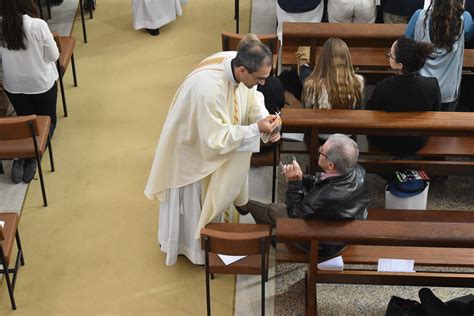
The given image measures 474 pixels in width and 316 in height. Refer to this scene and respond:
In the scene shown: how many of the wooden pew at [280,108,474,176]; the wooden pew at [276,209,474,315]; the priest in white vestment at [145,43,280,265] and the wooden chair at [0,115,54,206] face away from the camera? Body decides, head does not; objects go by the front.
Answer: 3

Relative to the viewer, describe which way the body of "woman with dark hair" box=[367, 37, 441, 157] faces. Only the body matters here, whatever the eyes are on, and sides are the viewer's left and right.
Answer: facing away from the viewer and to the left of the viewer

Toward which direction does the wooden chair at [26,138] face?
away from the camera

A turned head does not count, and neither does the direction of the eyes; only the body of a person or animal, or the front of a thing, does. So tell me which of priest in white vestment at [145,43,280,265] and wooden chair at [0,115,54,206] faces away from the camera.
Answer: the wooden chair

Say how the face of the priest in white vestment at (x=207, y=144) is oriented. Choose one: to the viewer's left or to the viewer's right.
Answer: to the viewer's right

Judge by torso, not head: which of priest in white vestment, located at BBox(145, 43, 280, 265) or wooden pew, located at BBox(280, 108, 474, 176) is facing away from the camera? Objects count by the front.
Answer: the wooden pew

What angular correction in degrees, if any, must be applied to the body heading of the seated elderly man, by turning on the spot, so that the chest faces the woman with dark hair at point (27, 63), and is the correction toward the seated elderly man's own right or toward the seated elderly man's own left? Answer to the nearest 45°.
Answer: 0° — they already face them

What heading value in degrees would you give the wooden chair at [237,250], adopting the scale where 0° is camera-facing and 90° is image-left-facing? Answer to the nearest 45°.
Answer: approximately 180°

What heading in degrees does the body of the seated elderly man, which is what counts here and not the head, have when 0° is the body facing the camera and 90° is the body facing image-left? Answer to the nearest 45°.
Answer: approximately 135°

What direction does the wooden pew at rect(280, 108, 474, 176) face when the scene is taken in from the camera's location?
facing away from the viewer

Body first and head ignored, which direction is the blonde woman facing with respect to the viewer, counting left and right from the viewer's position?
facing away from the viewer

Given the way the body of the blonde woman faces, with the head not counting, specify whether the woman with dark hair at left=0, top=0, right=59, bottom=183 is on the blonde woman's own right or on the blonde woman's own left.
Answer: on the blonde woman's own left

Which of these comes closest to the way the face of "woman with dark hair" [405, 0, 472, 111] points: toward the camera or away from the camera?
away from the camera

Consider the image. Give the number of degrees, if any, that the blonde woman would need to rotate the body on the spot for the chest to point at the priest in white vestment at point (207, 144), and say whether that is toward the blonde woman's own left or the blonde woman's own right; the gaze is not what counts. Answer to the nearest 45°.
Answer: approximately 135° to the blonde woman's own left
